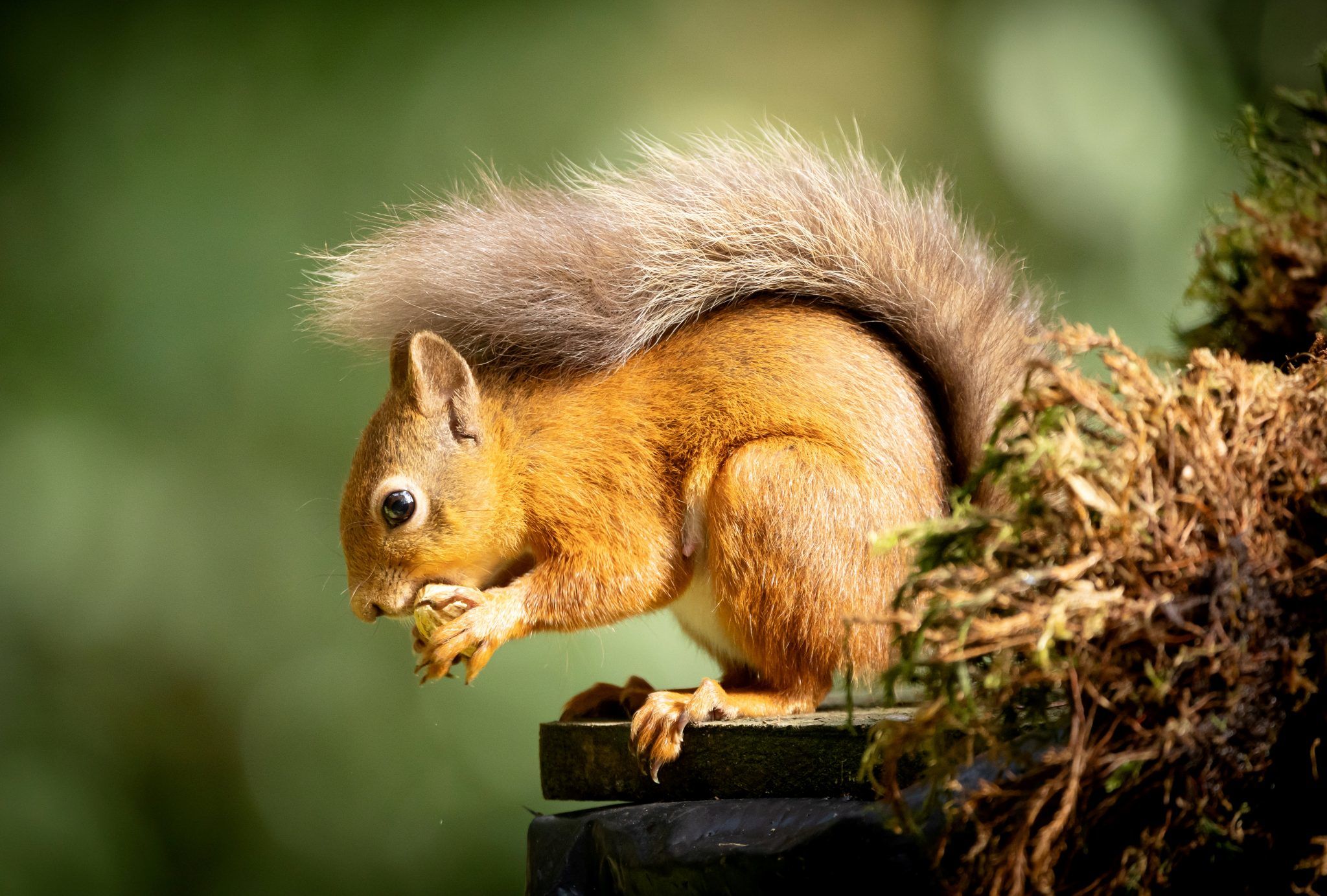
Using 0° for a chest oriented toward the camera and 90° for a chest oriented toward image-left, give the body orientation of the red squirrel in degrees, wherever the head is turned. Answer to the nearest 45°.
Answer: approximately 90°
